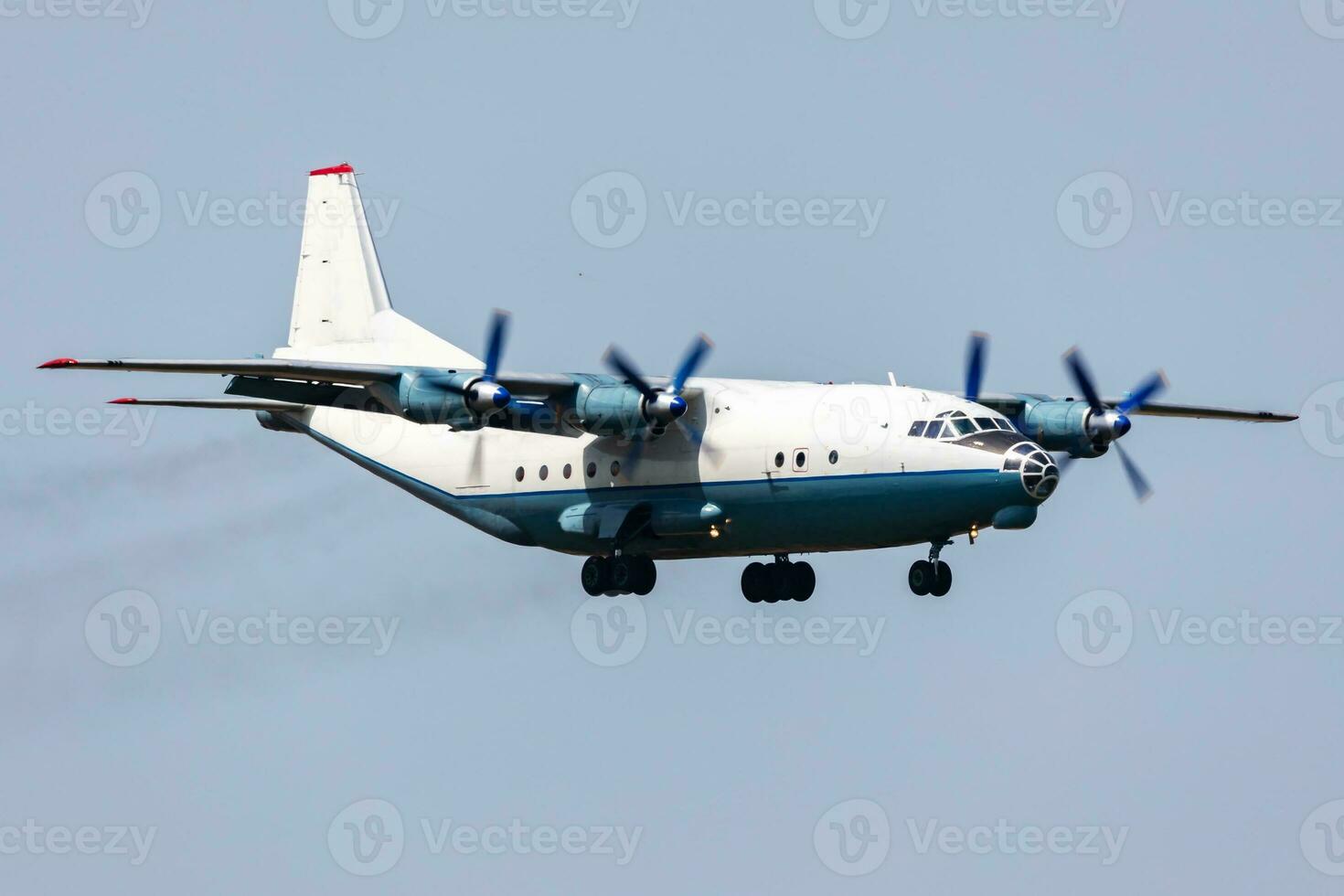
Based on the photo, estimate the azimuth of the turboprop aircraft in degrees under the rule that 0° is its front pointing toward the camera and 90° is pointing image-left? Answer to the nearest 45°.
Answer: approximately 315°
